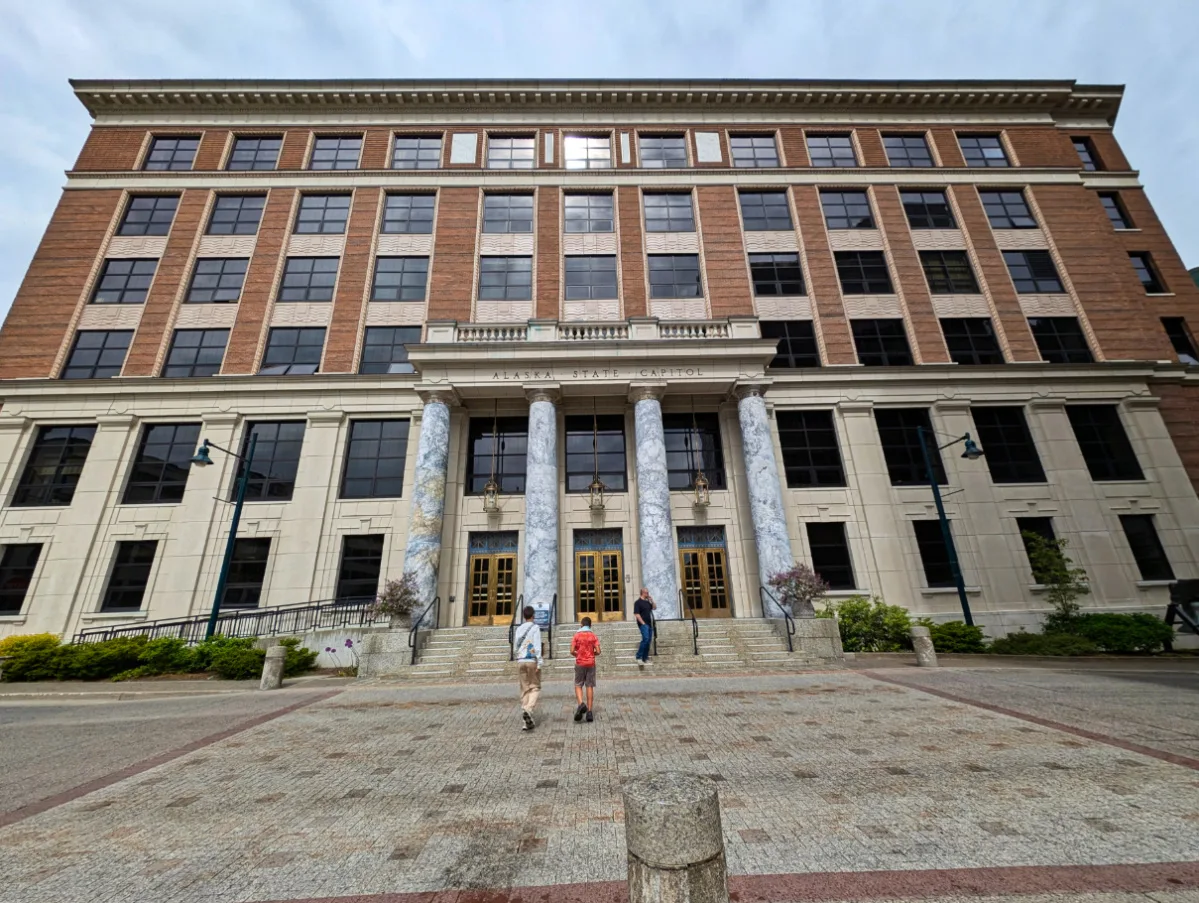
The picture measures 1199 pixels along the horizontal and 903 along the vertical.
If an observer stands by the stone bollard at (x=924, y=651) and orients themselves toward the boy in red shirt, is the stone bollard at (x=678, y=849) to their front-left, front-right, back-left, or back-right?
front-left

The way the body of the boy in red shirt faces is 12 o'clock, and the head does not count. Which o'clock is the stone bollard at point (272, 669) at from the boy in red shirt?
The stone bollard is roughly at 10 o'clock from the boy in red shirt.

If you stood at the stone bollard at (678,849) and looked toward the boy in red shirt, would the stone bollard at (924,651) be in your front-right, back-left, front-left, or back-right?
front-right

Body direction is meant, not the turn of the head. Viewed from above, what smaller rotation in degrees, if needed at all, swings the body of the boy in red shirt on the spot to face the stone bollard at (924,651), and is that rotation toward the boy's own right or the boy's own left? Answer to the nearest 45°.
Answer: approximately 45° to the boy's own right

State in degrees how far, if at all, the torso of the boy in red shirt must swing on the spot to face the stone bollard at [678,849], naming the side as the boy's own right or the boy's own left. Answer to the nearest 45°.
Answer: approximately 180°

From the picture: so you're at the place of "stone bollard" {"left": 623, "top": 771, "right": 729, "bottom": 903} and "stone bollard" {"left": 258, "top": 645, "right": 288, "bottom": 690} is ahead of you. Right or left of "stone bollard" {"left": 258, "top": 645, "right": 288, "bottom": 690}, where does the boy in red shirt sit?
right

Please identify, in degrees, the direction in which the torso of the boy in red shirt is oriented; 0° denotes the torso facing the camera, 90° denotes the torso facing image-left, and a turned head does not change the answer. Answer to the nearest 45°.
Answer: approximately 180°
